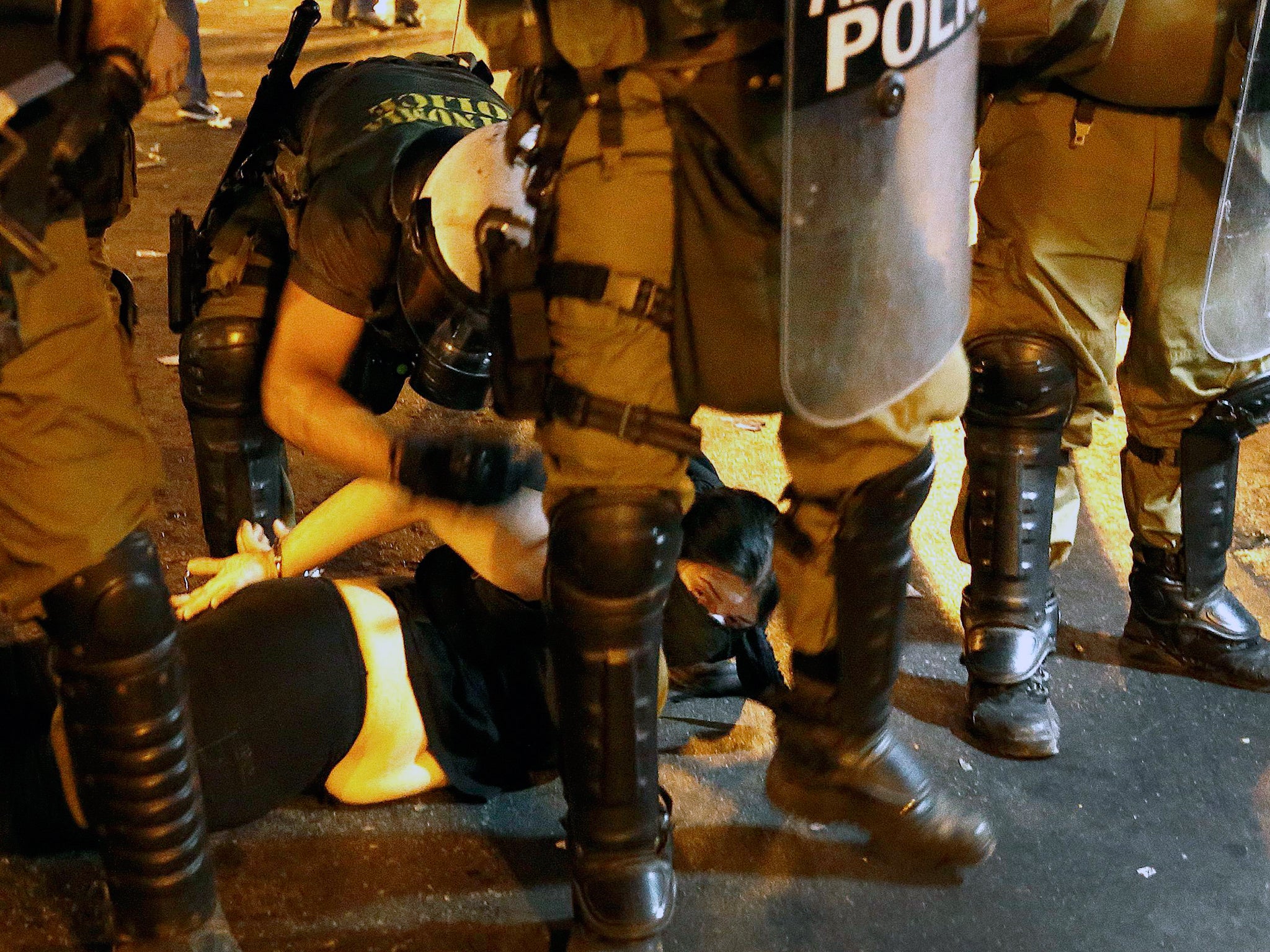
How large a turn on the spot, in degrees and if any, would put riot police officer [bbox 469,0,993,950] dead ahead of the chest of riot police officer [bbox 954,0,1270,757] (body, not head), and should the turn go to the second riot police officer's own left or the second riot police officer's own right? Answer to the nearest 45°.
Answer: approximately 90° to the second riot police officer's own right

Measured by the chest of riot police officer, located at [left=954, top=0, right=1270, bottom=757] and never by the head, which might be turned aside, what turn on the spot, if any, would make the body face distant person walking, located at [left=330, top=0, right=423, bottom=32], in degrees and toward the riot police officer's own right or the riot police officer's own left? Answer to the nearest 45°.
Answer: approximately 180°

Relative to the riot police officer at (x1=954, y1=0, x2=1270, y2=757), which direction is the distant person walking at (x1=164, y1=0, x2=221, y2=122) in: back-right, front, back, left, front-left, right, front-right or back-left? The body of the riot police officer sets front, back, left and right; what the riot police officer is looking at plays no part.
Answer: back

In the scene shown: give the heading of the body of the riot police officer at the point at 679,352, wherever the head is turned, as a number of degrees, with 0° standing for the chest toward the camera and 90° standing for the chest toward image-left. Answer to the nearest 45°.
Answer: approximately 315°

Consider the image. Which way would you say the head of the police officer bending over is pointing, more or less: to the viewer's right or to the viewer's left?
to the viewer's right

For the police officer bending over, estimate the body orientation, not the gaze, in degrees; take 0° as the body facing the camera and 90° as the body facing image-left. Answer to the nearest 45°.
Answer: approximately 315°

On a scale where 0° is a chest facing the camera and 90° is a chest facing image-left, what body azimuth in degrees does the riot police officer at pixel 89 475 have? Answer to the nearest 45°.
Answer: approximately 315°

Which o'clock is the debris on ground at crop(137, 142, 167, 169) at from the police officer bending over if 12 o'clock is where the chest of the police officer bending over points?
The debris on ground is roughly at 7 o'clock from the police officer bending over.

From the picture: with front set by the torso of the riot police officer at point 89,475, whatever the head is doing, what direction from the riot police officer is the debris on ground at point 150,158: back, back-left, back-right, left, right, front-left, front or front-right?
back-left
